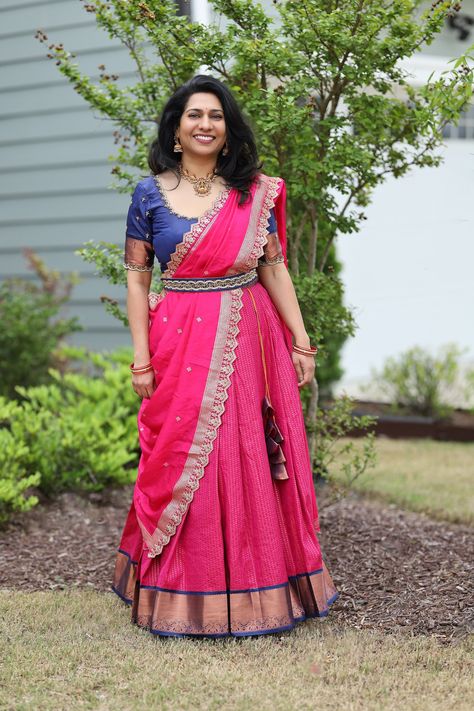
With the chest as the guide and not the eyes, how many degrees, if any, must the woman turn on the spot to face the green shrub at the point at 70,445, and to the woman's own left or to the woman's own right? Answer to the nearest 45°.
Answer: approximately 135° to the woman's own right

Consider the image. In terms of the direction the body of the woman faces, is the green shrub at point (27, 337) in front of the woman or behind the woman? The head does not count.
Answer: behind

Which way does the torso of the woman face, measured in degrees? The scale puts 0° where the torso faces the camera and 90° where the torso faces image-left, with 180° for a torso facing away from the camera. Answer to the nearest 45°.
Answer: approximately 0°

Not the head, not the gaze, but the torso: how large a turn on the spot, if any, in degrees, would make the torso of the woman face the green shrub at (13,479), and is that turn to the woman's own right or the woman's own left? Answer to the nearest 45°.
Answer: approximately 135° to the woman's own right
